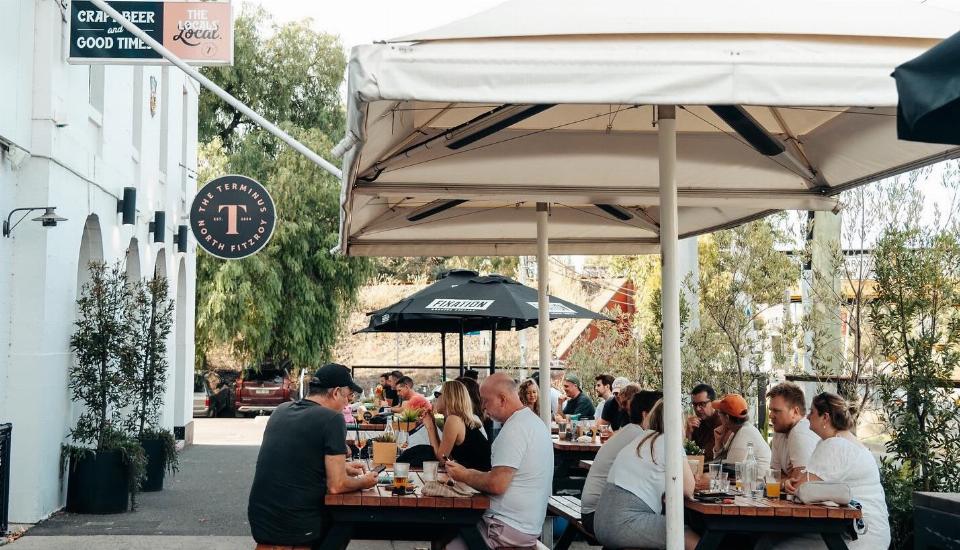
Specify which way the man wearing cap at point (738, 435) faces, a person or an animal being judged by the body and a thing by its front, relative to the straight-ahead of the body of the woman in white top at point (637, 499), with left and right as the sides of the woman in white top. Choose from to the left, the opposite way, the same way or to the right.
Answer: the opposite way

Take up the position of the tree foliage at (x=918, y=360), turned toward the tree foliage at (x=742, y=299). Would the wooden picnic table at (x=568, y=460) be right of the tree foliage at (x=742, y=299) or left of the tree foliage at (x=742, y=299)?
left

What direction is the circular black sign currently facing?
toward the camera

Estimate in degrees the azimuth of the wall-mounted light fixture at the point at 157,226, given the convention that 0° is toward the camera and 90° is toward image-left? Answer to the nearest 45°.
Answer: approximately 270°

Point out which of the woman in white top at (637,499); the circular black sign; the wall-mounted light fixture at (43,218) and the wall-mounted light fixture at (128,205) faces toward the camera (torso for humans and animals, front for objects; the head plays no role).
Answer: the circular black sign

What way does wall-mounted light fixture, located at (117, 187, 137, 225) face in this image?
to the viewer's right

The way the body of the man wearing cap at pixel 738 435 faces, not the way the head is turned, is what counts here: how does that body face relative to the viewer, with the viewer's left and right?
facing to the left of the viewer

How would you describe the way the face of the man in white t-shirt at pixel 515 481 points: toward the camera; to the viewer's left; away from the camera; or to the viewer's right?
to the viewer's left

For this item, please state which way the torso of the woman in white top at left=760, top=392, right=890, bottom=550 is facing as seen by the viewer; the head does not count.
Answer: to the viewer's left

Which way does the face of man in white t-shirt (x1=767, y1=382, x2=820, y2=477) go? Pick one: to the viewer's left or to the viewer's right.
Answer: to the viewer's left

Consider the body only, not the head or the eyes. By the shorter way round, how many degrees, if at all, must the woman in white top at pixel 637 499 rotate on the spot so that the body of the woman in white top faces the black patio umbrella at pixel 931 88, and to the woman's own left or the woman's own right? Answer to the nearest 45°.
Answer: approximately 90° to the woman's own right

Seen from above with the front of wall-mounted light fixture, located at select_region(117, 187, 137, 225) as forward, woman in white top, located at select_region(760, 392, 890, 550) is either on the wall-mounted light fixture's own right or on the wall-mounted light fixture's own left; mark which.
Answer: on the wall-mounted light fixture's own right
